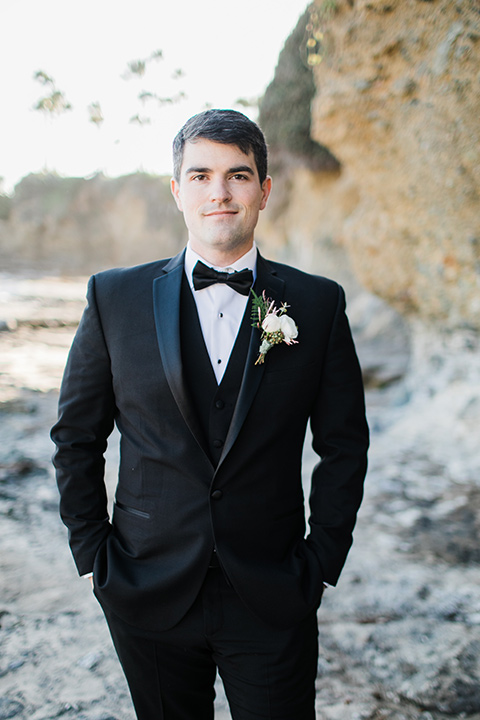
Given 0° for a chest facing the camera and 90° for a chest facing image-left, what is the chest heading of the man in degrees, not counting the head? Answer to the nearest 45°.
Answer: approximately 0°
